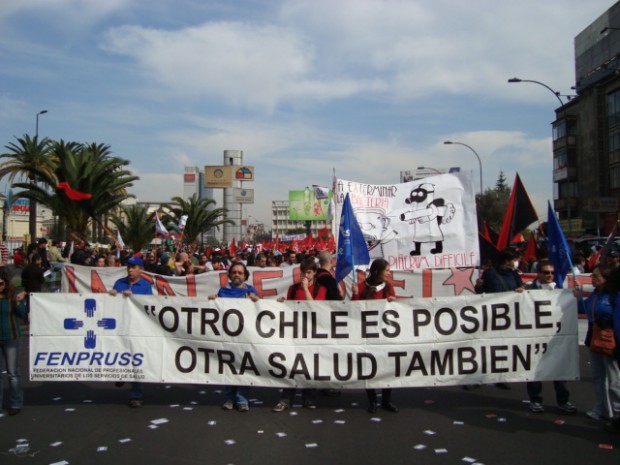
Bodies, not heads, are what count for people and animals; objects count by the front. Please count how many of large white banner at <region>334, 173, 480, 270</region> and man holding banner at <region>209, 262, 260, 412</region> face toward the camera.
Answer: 2

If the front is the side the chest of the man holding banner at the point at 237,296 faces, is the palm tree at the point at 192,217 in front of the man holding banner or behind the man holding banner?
behind

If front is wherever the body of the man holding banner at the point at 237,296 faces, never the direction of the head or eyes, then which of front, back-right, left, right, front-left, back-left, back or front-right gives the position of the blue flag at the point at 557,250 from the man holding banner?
left

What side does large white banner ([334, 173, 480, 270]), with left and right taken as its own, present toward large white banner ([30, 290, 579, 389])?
front

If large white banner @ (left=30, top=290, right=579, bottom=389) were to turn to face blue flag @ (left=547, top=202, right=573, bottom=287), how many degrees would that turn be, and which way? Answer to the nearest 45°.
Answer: approximately 90° to its left

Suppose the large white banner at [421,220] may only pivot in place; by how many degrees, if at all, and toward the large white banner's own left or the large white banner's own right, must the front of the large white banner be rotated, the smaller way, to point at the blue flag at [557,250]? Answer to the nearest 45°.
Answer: approximately 45° to the large white banner's own left

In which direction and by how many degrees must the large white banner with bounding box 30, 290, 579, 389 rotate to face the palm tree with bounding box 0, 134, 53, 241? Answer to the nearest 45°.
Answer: approximately 135° to its right

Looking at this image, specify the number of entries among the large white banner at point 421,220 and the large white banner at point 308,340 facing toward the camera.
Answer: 2

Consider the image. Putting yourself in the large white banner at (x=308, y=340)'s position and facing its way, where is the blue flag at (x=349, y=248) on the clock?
The blue flag is roughly at 7 o'clock from the large white banner.
